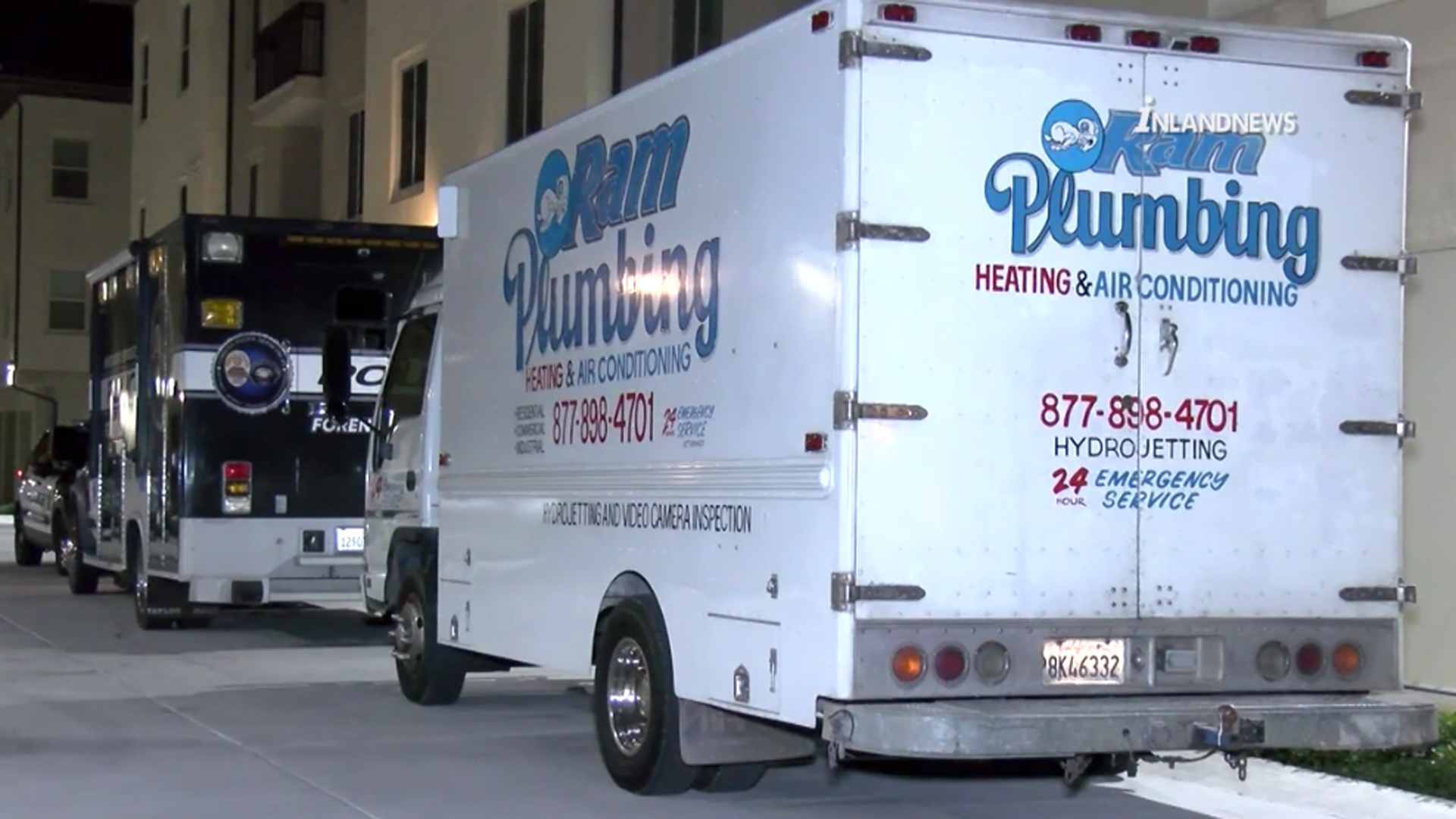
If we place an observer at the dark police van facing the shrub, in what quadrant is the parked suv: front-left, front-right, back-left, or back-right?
back-left

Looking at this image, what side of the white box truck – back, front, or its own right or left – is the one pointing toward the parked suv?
front

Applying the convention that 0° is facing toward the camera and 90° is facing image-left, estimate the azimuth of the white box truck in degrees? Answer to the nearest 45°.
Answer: approximately 135°

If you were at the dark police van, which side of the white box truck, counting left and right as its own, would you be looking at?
front
